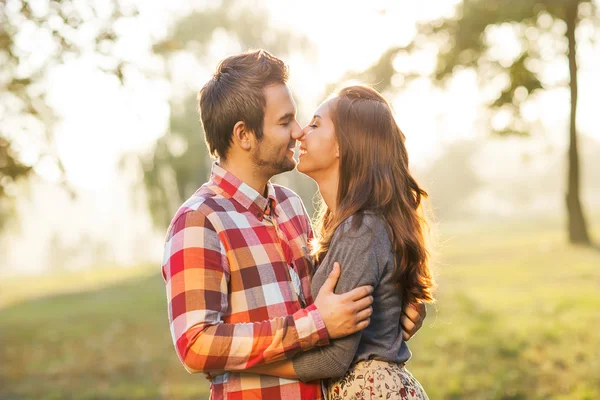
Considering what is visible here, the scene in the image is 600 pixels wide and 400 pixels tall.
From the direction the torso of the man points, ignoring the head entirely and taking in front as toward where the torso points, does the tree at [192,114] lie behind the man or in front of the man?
behind

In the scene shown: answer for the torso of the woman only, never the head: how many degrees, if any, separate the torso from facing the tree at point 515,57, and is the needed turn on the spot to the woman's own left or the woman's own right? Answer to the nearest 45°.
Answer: approximately 90° to the woman's own right

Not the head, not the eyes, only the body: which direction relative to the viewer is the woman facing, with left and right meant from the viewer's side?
facing to the left of the viewer

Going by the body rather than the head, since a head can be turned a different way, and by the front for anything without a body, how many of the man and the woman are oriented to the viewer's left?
1

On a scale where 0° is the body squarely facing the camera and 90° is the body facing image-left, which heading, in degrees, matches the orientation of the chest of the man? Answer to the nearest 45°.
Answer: approximately 315°

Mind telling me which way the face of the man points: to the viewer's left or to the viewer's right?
to the viewer's right

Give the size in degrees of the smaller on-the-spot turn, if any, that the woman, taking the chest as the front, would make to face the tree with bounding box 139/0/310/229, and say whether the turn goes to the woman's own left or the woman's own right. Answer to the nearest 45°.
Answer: approximately 90° to the woman's own right

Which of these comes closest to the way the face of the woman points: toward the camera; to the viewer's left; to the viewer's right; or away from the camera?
to the viewer's left

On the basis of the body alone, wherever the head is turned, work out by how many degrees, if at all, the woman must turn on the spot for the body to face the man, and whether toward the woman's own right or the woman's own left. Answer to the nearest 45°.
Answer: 0° — they already face them
